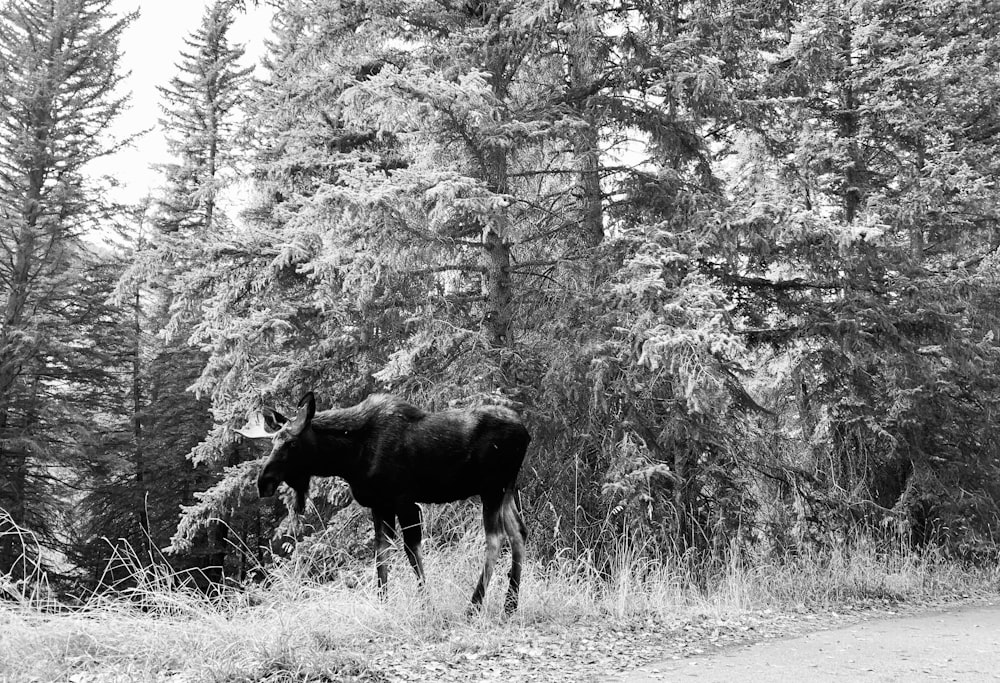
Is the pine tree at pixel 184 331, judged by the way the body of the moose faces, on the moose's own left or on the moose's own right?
on the moose's own right

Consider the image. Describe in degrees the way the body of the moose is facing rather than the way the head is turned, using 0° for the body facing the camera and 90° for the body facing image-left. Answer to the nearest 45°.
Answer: approximately 90°

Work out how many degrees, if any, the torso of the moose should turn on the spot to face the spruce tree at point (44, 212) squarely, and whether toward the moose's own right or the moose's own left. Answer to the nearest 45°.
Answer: approximately 45° to the moose's own right
